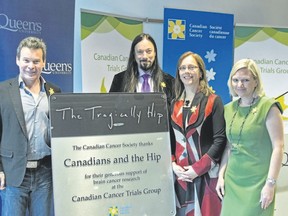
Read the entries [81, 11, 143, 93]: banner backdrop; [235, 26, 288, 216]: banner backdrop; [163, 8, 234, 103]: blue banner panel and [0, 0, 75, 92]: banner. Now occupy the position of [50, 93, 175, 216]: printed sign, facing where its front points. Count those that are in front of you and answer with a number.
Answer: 0

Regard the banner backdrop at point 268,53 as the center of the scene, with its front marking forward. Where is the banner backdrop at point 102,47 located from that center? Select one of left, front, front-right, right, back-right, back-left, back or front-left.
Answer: front-right

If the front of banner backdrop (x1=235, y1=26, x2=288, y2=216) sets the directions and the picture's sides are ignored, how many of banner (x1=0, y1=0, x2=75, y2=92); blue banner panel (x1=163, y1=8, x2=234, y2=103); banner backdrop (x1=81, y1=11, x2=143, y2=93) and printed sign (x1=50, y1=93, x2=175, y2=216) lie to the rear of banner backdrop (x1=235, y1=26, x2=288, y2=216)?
0

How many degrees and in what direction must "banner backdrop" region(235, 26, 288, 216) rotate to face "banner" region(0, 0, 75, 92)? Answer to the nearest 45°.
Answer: approximately 45° to its right

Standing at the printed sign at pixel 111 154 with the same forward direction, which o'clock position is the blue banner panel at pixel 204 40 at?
The blue banner panel is roughly at 7 o'clock from the printed sign.

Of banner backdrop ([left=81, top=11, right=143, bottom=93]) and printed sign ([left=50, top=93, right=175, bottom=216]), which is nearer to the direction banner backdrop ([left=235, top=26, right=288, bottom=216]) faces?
the printed sign

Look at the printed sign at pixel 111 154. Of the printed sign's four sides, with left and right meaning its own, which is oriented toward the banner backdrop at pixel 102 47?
back

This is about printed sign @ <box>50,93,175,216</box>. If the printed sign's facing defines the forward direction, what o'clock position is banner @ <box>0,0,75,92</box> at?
The banner is roughly at 5 o'clock from the printed sign.

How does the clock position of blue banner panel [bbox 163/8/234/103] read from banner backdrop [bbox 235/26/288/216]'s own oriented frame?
The blue banner panel is roughly at 2 o'clock from the banner backdrop.

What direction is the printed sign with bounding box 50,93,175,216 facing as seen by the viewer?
toward the camera

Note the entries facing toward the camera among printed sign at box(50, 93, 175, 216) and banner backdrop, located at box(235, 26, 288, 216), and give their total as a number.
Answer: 2

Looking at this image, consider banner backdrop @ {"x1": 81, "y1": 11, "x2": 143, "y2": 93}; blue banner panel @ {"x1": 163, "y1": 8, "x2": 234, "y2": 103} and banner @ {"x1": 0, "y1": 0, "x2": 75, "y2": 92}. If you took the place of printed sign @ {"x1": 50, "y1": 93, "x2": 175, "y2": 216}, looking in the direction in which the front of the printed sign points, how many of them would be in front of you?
0

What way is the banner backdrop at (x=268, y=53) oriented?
toward the camera

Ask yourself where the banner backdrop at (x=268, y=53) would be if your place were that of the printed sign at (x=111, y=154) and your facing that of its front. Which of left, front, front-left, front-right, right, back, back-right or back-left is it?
back-left

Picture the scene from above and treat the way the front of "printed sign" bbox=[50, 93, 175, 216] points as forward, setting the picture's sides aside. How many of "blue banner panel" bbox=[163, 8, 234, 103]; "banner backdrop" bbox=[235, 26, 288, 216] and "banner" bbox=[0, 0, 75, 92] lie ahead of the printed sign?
0

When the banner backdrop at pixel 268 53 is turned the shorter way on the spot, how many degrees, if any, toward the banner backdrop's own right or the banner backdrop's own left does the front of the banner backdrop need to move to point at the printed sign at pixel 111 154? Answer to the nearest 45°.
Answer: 0° — it already faces it

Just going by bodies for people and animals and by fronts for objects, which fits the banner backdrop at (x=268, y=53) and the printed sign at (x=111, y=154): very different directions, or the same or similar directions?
same or similar directions
